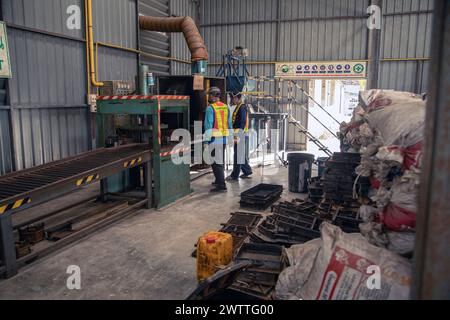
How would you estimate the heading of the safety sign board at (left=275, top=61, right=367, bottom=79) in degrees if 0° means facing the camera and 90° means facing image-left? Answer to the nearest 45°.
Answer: approximately 0°

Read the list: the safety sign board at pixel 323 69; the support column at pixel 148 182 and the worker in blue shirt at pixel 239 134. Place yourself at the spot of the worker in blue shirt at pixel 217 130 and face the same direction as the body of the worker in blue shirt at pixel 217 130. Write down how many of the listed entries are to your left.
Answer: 1

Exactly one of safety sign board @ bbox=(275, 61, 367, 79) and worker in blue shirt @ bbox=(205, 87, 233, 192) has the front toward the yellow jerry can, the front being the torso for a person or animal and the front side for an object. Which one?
the safety sign board

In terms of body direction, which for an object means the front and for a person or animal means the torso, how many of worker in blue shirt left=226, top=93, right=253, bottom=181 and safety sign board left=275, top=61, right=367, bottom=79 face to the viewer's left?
1

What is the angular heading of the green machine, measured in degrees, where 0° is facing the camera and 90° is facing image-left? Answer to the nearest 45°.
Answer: approximately 45°

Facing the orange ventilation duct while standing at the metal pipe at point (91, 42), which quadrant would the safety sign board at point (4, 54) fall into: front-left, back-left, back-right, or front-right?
back-right

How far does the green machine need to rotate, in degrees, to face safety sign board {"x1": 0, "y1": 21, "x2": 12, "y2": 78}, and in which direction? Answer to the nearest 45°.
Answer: approximately 45° to its right

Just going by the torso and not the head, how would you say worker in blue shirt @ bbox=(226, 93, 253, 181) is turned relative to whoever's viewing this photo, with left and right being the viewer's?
facing to the left of the viewer

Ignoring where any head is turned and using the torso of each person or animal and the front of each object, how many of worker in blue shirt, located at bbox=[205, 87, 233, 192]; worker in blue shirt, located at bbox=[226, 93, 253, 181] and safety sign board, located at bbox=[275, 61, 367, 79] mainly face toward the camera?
1
